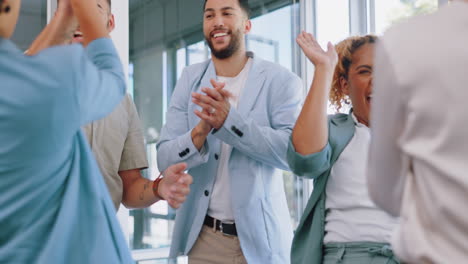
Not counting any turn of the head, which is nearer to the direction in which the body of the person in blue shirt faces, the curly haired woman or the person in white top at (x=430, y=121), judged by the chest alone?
the curly haired woman

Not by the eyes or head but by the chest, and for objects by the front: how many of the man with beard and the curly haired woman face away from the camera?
0

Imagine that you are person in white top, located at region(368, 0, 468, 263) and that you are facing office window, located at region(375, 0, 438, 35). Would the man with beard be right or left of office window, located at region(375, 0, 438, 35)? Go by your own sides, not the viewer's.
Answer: left

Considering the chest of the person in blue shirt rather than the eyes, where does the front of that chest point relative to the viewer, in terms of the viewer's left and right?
facing away from the viewer and to the right of the viewer

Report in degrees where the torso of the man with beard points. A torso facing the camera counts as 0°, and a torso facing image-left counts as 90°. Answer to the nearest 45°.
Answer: approximately 45°

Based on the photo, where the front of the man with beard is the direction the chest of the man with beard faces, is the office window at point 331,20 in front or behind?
behind

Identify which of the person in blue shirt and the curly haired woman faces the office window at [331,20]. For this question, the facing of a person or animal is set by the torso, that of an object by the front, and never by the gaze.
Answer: the person in blue shirt
